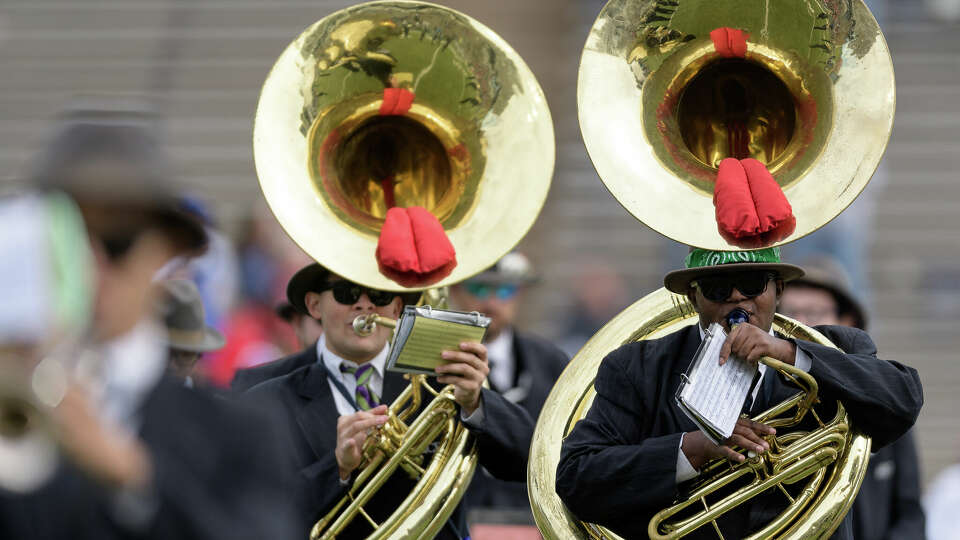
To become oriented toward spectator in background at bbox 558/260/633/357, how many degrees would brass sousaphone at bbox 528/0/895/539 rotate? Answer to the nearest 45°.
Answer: approximately 180°

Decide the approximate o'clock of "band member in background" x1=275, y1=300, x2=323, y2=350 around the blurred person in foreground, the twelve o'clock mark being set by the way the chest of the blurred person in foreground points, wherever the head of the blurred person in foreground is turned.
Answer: The band member in background is roughly at 5 o'clock from the blurred person in foreground.

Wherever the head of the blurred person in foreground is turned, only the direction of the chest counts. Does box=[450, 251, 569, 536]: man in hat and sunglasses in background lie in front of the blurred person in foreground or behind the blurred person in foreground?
behind

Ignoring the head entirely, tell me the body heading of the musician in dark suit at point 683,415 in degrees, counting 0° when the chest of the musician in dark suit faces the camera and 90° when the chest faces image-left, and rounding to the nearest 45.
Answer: approximately 0°
